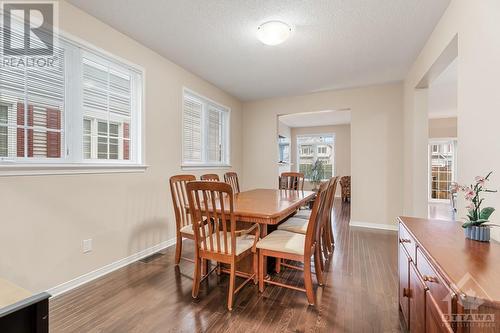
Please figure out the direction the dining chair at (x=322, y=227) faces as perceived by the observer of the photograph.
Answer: facing to the left of the viewer

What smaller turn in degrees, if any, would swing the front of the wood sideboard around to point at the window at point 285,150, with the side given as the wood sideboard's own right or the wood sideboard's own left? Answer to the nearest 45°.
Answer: approximately 45° to the wood sideboard's own right

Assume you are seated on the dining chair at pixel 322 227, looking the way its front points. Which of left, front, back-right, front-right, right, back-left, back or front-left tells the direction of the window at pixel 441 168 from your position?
back-right

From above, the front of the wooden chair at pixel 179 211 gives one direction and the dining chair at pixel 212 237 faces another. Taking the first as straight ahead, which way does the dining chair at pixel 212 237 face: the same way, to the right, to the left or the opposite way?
to the left

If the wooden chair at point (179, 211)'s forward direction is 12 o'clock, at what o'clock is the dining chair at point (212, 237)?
The dining chair is roughly at 1 o'clock from the wooden chair.

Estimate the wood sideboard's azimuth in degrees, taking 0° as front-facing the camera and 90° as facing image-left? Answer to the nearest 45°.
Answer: approximately 90°

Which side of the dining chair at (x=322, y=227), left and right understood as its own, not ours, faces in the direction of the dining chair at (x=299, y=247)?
left

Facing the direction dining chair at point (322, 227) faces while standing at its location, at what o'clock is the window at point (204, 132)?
The window is roughly at 1 o'clock from the dining chair.

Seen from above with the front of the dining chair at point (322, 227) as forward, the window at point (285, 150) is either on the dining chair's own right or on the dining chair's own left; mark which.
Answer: on the dining chair's own right
